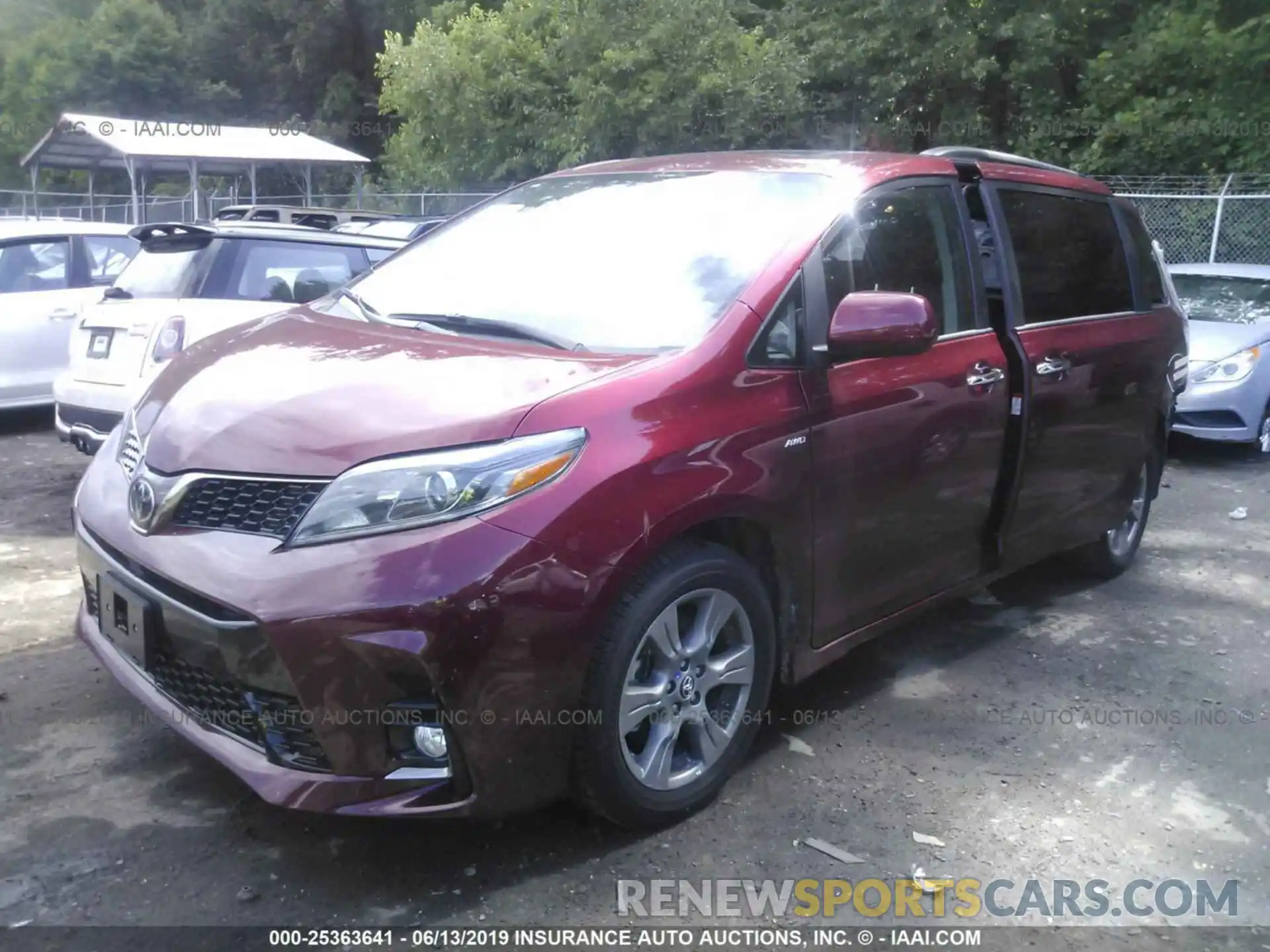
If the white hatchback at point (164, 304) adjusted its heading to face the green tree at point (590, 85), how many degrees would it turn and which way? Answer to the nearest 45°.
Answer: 0° — it already faces it

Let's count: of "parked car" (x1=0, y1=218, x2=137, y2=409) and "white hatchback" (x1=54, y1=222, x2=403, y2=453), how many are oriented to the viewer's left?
1

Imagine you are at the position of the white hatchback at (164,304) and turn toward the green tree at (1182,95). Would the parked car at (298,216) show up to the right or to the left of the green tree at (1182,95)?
left

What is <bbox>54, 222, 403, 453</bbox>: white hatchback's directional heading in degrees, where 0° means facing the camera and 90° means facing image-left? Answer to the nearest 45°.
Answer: approximately 225°

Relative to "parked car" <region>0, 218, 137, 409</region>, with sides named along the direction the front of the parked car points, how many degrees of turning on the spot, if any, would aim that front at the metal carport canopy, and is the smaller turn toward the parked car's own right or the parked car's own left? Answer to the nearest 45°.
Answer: approximately 90° to the parked car's own right

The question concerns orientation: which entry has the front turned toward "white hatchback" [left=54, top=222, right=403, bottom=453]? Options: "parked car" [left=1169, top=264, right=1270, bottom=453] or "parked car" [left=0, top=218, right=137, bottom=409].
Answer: "parked car" [left=1169, top=264, right=1270, bottom=453]

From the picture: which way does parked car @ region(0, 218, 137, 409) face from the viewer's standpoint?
to the viewer's left

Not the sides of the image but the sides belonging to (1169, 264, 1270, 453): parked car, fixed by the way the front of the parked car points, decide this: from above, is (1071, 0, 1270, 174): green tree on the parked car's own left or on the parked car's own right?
on the parked car's own right

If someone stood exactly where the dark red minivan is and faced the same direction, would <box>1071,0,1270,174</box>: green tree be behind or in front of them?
behind

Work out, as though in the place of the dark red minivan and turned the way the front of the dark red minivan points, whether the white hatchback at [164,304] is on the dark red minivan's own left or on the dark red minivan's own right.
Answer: on the dark red minivan's own right

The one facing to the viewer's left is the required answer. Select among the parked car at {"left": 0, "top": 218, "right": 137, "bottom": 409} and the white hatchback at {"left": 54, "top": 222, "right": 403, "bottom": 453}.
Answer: the parked car
